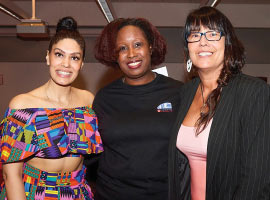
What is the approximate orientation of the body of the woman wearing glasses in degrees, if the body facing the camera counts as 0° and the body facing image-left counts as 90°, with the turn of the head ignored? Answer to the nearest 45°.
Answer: approximately 45°

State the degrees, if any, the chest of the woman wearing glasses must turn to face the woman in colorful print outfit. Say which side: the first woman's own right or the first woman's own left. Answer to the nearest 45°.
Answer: approximately 45° to the first woman's own right

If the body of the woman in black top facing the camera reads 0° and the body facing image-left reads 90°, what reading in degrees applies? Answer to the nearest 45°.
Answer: approximately 0°

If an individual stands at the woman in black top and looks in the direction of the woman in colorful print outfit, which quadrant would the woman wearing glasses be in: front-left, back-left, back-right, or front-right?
back-left

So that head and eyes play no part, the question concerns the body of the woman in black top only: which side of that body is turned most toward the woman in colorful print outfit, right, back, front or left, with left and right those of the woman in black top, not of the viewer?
right
